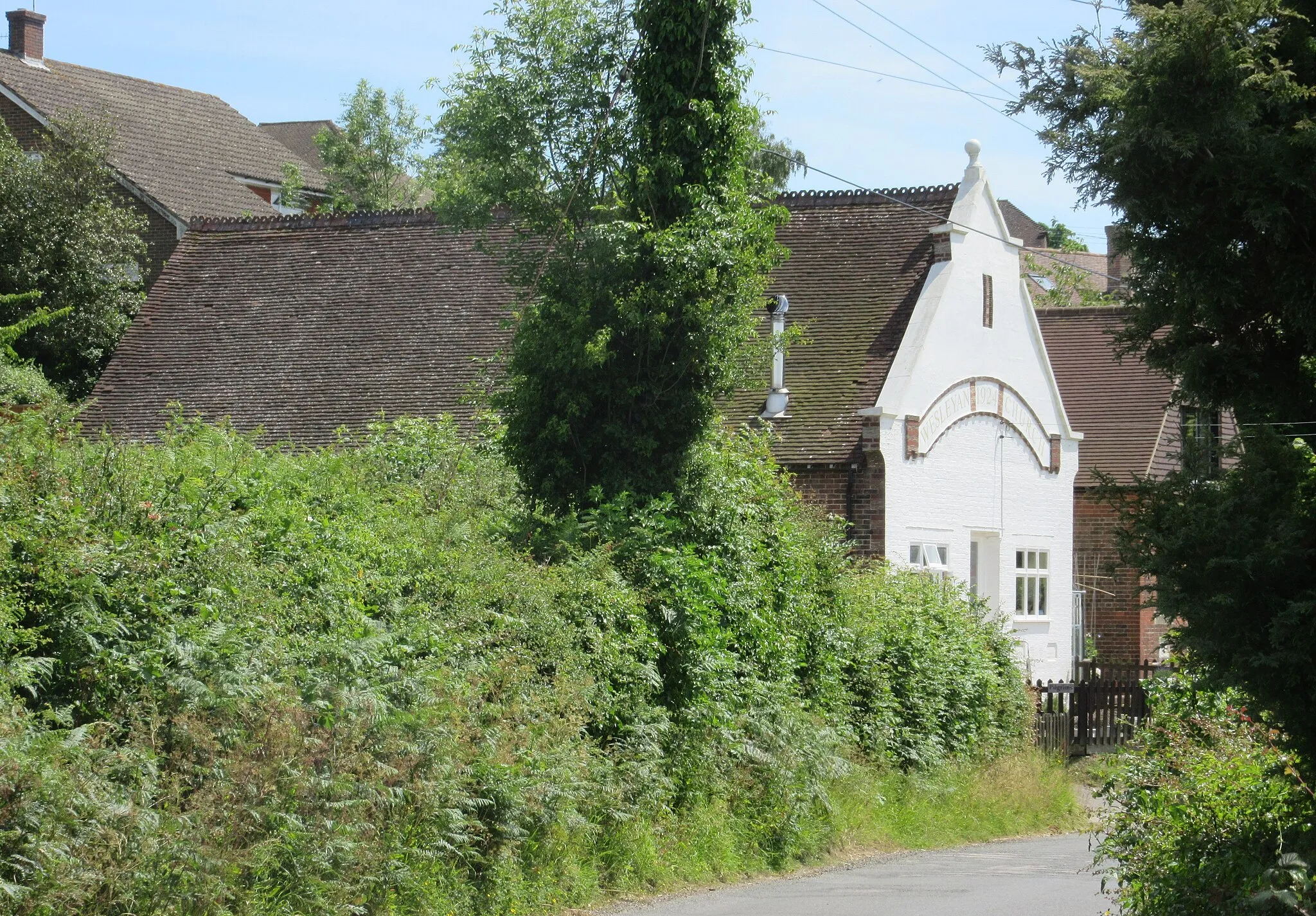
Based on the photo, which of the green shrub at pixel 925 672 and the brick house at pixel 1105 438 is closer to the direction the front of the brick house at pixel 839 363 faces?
the green shrub

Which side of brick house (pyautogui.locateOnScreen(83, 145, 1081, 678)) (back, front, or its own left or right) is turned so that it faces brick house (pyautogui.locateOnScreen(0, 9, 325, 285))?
back

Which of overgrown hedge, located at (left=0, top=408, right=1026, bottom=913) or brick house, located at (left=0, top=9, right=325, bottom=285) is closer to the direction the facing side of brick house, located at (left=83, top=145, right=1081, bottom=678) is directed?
the overgrown hedge

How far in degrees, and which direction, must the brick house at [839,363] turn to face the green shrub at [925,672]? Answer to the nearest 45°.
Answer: approximately 45° to its right

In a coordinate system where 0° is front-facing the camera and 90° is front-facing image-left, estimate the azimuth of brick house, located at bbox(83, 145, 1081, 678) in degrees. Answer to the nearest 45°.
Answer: approximately 315°

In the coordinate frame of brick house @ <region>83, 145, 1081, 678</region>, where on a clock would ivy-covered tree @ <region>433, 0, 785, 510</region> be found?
The ivy-covered tree is roughly at 2 o'clock from the brick house.

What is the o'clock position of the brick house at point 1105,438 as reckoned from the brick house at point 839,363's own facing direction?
the brick house at point 1105,438 is roughly at 9 o'clock from the brick house at point 839,363.
